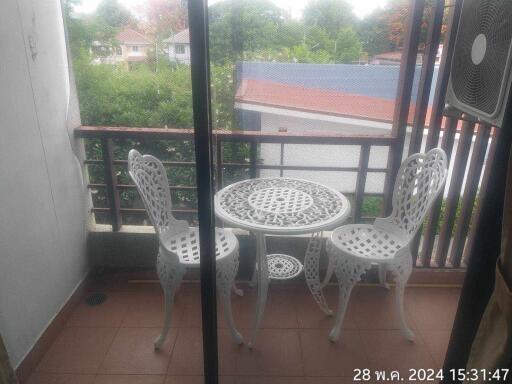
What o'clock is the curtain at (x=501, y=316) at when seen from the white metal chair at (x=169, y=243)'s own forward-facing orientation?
The curtain is roughly at 2 o'clock from the white metal chair.

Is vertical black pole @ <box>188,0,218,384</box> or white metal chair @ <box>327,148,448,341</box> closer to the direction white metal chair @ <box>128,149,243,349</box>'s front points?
the white metal chair

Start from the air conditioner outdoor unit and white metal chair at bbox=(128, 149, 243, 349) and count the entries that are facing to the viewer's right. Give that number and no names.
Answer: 1

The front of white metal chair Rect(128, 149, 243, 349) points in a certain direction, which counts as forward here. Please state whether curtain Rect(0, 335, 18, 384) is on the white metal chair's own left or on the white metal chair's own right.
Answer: on the white metal chair's own right

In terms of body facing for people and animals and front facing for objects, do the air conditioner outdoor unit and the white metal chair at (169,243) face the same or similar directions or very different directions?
very different directions

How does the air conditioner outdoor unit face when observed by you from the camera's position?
facing the viewer and to the left of the viewer

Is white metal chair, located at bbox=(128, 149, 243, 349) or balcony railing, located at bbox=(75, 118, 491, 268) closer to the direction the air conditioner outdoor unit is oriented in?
the white metal chair

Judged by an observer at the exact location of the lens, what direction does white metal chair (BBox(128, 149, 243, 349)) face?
facing to the right of the viewer
